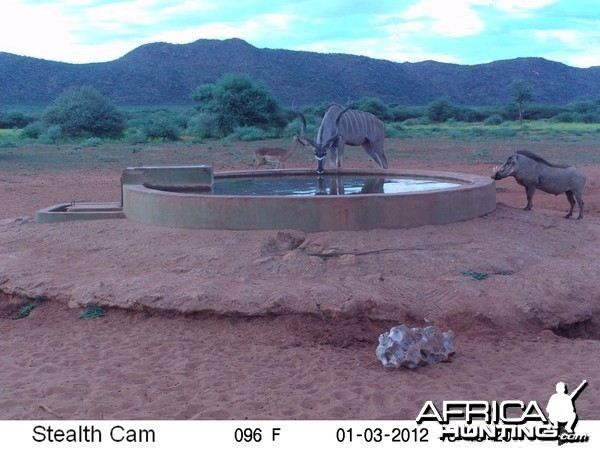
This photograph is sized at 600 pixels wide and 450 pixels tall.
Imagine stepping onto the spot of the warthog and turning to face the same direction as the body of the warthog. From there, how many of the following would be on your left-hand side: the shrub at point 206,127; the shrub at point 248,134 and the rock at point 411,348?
1

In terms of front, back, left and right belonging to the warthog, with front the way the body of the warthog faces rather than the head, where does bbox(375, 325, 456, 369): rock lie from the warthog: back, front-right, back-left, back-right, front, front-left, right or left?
left

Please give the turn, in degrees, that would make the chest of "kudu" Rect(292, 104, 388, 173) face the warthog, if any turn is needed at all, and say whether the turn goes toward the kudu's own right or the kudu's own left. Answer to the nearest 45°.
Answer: approximately 90° to the kudu's own left

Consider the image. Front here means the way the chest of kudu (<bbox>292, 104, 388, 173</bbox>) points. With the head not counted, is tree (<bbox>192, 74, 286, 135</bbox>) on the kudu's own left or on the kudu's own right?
on the kudu's own right

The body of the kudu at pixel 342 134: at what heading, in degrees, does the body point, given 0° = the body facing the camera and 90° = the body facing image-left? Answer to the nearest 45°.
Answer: approximately 45°

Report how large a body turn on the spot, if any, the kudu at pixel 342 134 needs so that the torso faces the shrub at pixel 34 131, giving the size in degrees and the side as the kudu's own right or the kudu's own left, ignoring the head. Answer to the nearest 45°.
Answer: approximately 90° to the kudu's own right

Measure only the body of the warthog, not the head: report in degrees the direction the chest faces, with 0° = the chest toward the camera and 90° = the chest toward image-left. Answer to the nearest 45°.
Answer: approximately 90°

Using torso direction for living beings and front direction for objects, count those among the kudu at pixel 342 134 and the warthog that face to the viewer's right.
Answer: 0

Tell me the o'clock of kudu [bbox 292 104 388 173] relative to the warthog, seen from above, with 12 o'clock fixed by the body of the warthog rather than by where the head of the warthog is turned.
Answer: The kudu is roughly at 1 o'clock from the warthog.

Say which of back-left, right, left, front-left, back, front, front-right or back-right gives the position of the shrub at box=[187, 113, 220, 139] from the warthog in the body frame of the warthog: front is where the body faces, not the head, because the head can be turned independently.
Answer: front-right
